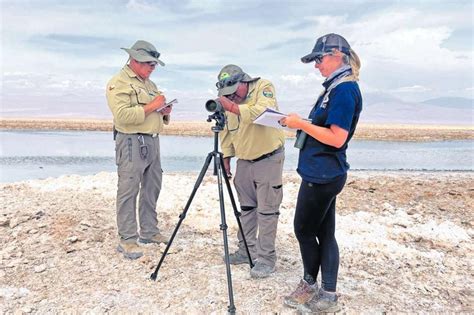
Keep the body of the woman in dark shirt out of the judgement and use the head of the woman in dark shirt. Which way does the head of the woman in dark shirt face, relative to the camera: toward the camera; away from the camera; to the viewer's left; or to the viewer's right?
to the viewer's left

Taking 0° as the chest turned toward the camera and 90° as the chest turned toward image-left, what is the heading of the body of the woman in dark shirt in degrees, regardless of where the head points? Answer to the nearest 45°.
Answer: approximately 90°
